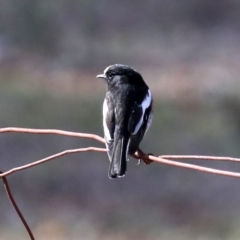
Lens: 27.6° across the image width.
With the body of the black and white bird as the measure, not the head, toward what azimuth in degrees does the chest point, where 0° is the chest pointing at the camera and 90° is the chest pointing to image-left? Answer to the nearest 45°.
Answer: approximately 180°
